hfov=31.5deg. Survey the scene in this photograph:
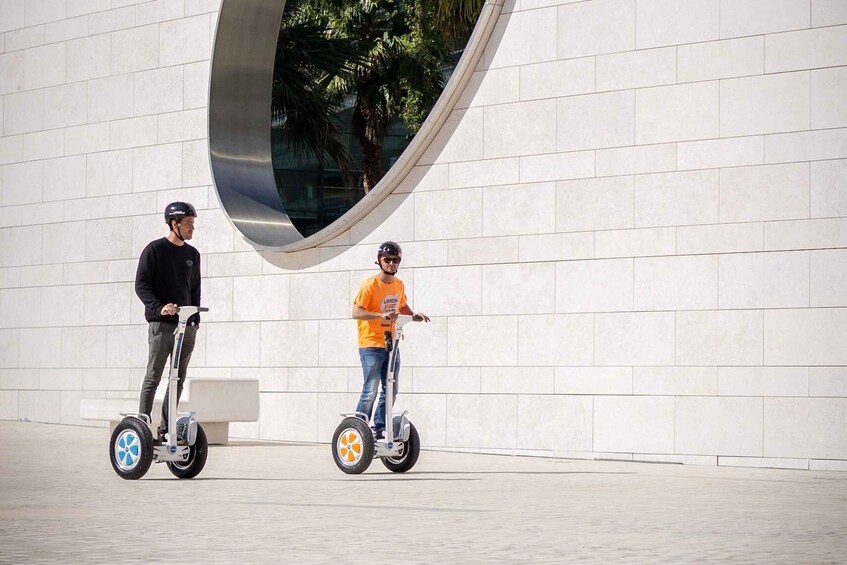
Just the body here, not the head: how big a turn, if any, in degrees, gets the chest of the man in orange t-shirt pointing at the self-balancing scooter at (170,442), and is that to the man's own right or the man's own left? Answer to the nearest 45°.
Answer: approximately 90° to the man's own right

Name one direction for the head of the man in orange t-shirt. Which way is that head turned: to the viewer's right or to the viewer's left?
to the viewer's right

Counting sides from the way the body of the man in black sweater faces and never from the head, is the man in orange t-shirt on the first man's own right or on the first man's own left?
on the first man's own left

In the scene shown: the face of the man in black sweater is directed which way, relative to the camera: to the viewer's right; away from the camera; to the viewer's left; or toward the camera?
to the viewer's right

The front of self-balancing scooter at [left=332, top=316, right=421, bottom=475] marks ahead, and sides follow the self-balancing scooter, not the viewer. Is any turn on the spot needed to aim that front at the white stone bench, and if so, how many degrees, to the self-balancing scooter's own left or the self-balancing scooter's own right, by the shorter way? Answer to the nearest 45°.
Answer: approximately 180°

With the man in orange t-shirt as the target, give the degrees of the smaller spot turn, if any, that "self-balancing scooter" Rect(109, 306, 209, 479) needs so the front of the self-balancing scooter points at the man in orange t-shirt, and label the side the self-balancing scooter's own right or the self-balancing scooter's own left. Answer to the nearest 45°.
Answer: approximately 45° to the self-balancing scooter's own left

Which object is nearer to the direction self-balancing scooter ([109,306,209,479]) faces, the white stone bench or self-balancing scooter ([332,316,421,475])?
the self-balancing scooter

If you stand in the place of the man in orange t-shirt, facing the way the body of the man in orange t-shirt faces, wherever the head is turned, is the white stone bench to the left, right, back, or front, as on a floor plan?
back

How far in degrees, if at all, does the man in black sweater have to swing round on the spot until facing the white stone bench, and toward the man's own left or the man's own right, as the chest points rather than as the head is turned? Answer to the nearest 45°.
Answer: approximately 135° to the man's own left

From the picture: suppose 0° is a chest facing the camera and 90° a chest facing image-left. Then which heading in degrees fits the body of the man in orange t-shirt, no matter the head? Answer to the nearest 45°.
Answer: approximately 315°
